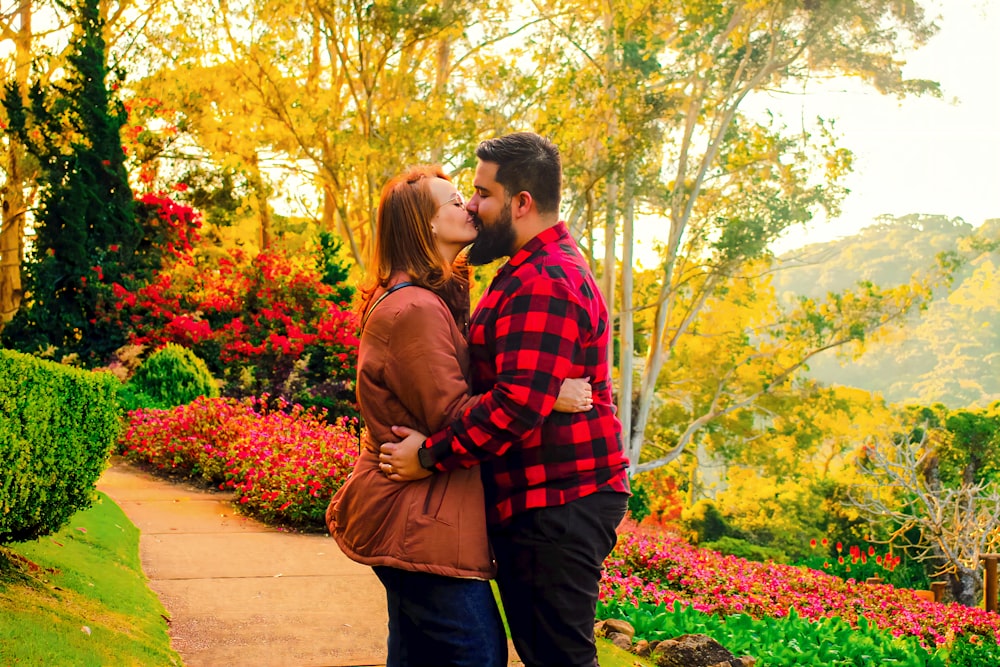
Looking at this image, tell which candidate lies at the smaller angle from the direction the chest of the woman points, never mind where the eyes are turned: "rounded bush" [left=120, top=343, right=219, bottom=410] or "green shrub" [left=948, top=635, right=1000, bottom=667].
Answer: the green shrub

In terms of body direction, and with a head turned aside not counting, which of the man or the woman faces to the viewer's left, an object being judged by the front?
the man

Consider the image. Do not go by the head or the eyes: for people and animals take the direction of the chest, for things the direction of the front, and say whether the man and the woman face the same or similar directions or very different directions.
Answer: very different directions

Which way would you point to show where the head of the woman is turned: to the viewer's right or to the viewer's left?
to the viewer's right

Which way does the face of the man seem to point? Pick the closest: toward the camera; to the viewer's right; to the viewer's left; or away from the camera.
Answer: to the viewer's left

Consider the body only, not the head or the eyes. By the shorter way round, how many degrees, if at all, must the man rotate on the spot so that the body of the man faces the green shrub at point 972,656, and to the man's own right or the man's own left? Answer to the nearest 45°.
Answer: approximately 135° to the man's own right

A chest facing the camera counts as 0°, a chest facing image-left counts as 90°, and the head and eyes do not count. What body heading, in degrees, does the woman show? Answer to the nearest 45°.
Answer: approximately 270°

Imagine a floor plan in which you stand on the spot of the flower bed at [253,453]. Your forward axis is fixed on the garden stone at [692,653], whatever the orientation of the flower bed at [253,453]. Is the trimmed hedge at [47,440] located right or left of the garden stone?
right

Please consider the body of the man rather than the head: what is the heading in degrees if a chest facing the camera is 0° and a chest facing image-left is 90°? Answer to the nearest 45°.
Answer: approximately 90°

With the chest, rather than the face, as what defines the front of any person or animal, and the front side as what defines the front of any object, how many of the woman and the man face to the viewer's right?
1

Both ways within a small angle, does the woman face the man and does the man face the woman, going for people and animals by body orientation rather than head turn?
yes
